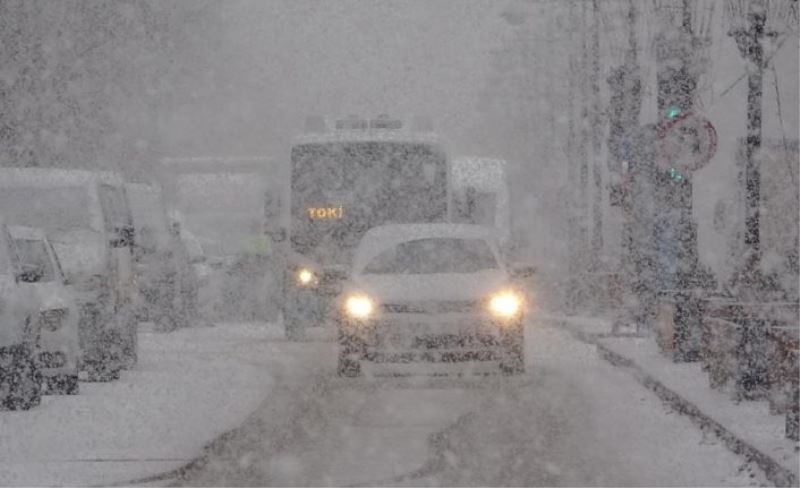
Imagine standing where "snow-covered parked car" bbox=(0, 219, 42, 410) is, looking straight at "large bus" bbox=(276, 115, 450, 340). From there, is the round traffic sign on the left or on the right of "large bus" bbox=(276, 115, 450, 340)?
right

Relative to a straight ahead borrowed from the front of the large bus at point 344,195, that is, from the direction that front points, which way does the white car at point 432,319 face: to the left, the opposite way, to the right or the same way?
the same way

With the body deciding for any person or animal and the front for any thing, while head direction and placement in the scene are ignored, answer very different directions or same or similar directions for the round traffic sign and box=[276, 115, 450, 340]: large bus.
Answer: same or similar directions

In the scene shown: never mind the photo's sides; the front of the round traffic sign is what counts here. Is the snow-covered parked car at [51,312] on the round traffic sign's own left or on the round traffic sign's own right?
on the round traffic sign's own right

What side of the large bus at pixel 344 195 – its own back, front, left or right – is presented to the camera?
front

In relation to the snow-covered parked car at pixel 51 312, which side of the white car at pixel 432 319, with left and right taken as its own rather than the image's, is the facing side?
right

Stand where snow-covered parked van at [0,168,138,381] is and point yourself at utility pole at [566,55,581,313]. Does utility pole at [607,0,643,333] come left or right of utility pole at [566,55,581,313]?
right

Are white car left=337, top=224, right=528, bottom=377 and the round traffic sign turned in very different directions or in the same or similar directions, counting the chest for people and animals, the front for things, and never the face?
same or similar directions

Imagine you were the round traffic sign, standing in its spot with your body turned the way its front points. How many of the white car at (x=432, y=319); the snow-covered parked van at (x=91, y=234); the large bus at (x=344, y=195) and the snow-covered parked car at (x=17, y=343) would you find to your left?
0

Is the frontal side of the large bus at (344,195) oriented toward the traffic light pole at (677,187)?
no

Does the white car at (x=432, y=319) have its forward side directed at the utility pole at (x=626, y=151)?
no

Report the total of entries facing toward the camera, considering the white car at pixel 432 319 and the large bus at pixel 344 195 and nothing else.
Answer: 2

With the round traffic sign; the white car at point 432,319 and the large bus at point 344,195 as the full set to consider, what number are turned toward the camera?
3

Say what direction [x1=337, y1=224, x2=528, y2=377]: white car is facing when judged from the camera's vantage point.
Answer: facing the viewer
